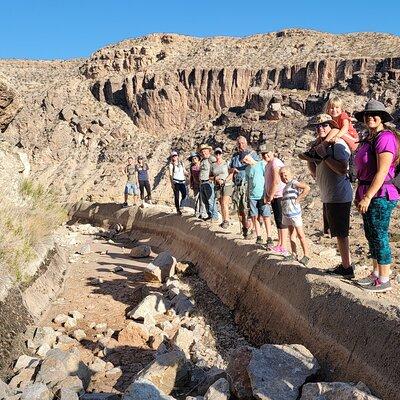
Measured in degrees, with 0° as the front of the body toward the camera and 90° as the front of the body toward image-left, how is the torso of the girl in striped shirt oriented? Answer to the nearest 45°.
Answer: approximately 45°

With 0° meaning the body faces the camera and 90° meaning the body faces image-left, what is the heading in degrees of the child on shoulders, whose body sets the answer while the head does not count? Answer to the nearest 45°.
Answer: approximately 45°

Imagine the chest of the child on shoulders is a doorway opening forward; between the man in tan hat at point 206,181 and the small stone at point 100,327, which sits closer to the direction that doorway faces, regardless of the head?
the small stone

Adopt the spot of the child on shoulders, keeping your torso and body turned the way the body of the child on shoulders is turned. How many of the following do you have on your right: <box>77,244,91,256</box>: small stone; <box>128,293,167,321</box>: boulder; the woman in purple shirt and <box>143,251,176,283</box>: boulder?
3

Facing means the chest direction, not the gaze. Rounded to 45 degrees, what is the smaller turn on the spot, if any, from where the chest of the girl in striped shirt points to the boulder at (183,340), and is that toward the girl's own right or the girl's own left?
0° — they already face it

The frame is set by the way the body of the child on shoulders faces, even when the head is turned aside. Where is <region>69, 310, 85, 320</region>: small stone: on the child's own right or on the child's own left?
on the child's own right

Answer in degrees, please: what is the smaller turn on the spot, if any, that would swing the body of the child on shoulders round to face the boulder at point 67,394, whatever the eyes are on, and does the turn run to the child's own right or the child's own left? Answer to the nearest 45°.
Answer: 0° — they already face it

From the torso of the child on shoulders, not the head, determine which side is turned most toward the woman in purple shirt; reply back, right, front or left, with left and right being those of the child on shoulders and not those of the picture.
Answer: left
